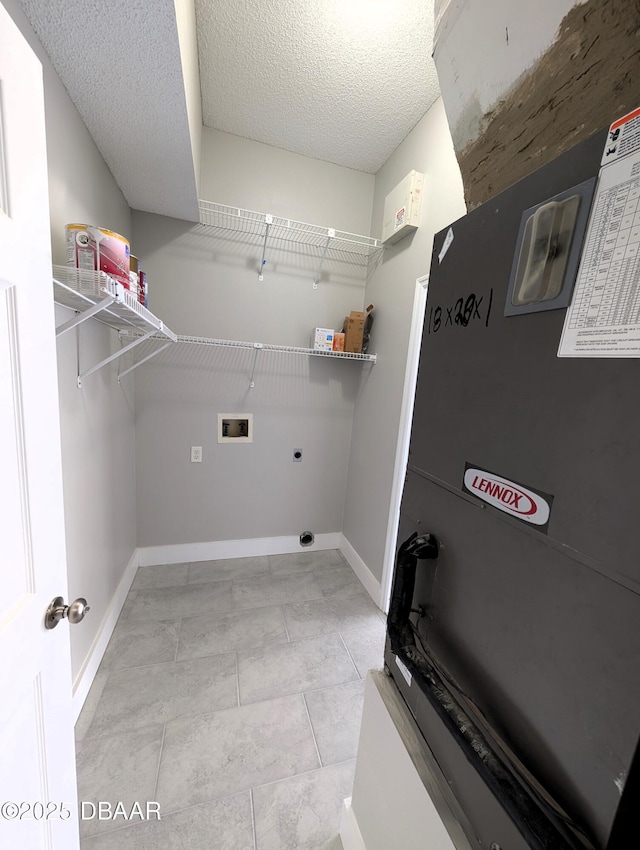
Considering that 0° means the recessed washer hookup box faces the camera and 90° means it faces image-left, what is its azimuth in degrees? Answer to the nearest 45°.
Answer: approximately 0°

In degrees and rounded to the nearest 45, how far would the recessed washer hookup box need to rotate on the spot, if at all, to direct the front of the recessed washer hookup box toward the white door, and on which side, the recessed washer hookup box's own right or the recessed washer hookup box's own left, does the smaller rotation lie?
0° — it already faces it
